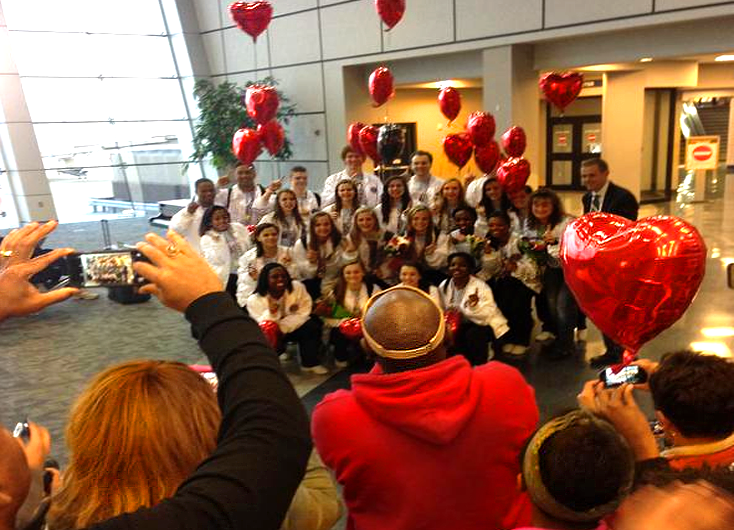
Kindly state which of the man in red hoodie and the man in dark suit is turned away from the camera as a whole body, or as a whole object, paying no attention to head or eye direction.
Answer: the man in red hoodie

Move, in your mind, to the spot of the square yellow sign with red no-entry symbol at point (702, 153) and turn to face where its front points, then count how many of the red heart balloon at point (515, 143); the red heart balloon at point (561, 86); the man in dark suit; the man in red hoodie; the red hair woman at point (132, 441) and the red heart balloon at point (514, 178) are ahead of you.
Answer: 6

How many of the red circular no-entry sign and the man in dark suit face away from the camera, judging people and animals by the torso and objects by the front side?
0

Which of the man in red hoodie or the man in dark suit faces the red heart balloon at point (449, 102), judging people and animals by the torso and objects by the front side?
the man in red hoodie

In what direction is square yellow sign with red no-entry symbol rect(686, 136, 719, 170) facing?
toward the camera

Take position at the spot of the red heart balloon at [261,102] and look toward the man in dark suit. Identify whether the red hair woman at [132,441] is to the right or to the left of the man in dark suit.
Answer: right

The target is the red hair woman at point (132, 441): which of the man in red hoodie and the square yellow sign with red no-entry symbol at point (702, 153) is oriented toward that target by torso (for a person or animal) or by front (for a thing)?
the square yellow sign with red no-entry symbol

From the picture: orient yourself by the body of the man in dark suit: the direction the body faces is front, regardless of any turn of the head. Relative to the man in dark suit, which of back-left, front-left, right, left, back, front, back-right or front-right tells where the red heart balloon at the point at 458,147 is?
right

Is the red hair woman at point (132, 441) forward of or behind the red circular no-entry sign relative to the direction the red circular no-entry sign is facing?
forward

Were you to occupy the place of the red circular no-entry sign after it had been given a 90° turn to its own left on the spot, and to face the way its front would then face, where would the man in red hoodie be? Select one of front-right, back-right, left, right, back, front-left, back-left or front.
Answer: right

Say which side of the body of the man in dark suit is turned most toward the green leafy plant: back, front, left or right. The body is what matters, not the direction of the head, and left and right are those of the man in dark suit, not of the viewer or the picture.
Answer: right

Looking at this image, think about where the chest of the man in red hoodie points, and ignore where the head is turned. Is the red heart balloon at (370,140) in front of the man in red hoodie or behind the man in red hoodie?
in front

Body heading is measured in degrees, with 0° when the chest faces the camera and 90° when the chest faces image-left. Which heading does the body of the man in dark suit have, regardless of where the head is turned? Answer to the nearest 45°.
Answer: approximately 45°

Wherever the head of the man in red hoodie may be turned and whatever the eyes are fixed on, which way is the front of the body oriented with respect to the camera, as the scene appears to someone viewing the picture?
away from the camera

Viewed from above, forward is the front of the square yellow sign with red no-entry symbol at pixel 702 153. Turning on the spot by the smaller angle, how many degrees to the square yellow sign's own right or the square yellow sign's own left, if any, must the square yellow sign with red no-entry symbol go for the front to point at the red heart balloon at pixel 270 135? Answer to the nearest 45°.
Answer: approximately 45° to the square yellow sign's own right

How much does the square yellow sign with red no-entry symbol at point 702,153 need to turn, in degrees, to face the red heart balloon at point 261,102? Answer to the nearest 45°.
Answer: approximately 45° to its right

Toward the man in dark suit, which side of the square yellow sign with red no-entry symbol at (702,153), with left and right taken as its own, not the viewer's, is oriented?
front

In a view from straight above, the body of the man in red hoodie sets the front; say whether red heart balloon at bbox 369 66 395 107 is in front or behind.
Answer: in front

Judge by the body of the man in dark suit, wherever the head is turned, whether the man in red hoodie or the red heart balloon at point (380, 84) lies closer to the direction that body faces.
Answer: the man in red hoodie

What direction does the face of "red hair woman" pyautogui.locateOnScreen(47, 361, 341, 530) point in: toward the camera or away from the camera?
away from the camera
